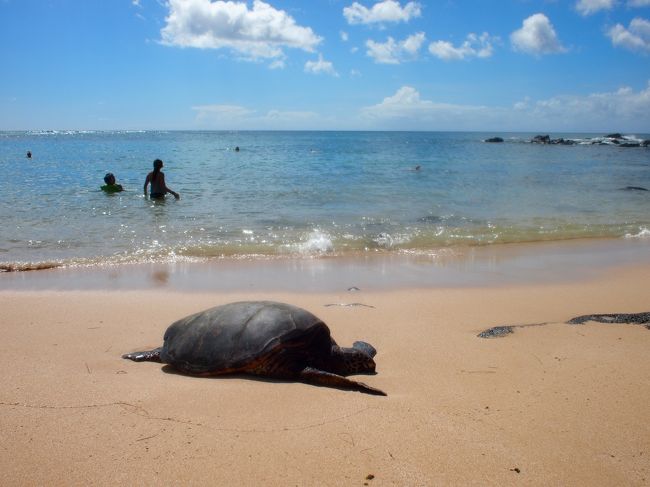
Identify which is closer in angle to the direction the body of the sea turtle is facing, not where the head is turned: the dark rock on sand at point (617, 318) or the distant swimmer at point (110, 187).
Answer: the dark rock on sand

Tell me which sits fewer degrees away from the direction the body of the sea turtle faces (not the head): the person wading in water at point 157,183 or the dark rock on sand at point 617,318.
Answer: the dark rock on sand

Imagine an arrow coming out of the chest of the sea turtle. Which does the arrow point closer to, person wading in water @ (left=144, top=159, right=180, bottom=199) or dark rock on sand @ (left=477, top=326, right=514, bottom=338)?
the dark rock on sand

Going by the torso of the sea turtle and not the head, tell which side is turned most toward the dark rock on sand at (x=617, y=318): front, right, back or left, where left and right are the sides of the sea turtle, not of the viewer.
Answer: front

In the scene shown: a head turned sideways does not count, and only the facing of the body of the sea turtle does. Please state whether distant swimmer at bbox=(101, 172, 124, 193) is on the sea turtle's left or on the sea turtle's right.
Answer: on the sea turtle's left

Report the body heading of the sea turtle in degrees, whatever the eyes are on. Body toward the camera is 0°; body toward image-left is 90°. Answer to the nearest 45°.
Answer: approximately 270°

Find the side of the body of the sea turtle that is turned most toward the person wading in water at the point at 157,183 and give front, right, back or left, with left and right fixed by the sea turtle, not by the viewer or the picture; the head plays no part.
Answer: left
